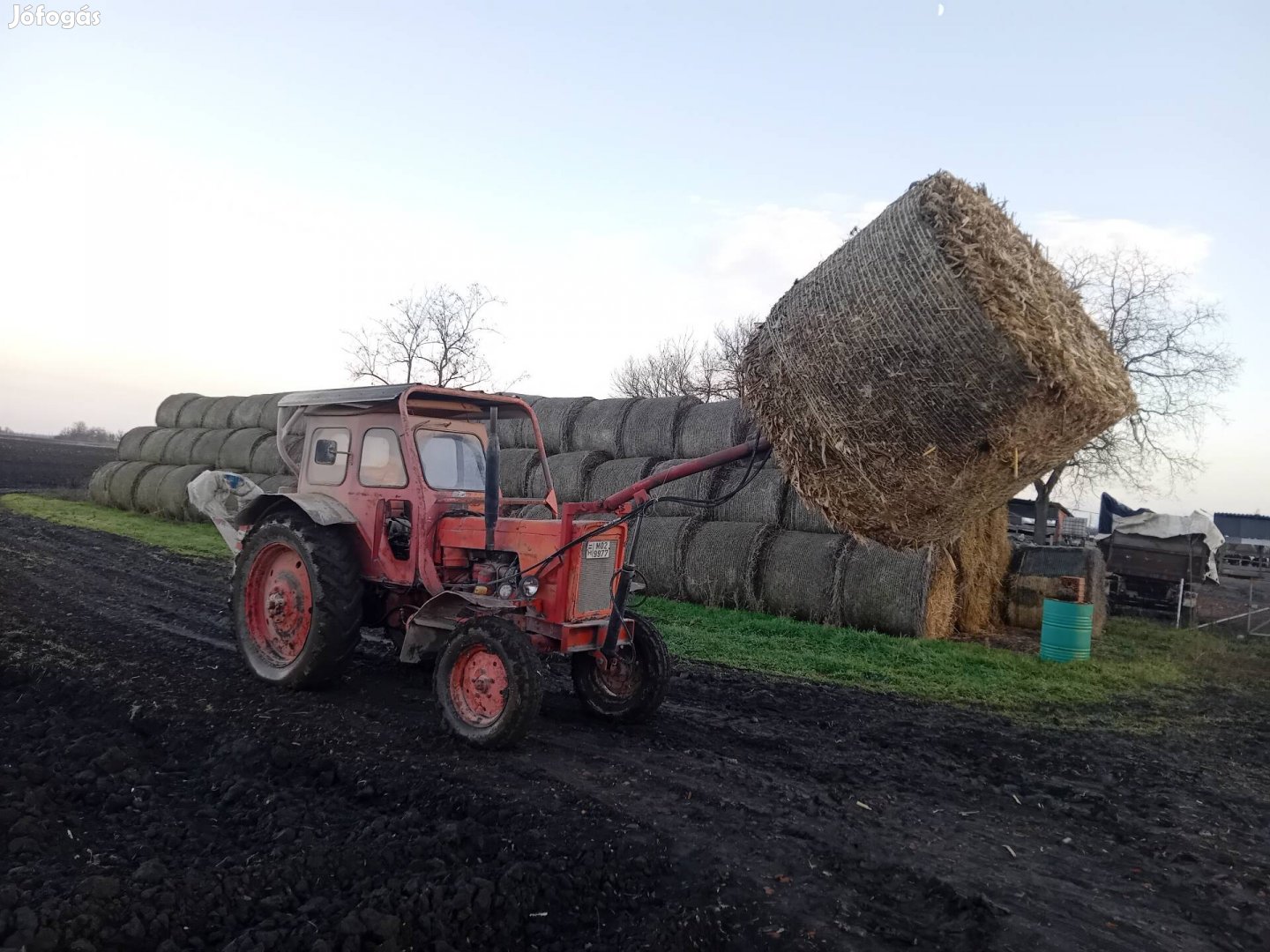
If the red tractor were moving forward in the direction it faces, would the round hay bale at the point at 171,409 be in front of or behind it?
behind

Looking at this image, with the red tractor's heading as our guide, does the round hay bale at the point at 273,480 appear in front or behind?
behind

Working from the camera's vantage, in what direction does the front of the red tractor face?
facing the viewer and to the right of the viewer

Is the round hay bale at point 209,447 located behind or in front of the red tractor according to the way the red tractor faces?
behind

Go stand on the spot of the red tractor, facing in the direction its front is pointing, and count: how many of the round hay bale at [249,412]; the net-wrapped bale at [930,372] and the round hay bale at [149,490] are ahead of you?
1

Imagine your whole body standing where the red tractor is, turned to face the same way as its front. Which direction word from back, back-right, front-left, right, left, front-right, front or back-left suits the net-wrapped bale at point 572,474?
back-left

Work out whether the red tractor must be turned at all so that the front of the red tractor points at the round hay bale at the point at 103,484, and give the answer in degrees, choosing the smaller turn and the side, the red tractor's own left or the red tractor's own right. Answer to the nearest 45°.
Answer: approximately 180°

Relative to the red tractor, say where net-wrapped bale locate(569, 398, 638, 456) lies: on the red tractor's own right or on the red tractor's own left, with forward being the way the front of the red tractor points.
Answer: on the red tractor's own left

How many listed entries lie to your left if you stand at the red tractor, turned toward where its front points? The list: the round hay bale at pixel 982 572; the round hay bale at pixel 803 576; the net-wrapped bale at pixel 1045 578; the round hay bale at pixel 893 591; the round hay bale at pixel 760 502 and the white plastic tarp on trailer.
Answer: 6

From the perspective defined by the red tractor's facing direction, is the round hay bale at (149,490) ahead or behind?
behind

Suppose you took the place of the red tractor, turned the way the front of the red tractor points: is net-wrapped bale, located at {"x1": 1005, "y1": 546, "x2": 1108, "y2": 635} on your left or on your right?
on your left

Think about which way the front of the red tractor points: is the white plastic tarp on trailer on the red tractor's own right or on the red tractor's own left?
on the red tractor's own left

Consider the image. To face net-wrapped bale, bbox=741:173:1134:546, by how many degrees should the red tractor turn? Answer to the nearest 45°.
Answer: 0° — it already faces it
